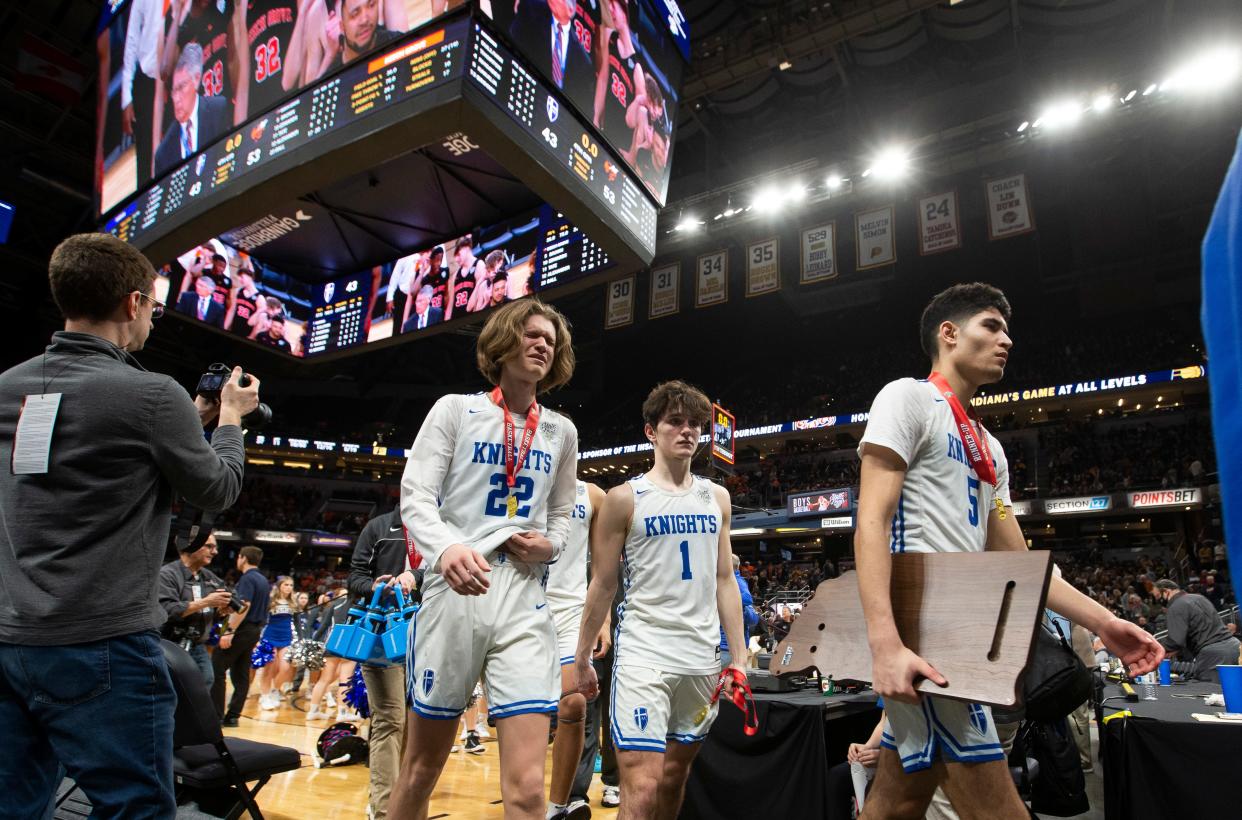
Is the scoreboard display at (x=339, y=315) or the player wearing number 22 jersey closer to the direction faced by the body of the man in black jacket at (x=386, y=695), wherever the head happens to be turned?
the player wearing number 22 jersey

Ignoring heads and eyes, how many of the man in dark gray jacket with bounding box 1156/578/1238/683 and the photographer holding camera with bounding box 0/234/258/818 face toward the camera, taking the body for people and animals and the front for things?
0

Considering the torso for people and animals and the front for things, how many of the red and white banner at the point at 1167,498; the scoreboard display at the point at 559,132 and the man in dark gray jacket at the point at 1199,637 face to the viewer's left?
1

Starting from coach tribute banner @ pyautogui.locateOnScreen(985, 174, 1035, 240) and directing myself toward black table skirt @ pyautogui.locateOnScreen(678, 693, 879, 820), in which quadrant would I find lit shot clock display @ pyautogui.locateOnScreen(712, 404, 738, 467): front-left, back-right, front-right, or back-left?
front-right

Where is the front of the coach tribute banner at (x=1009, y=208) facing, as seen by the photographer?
facing the viewer

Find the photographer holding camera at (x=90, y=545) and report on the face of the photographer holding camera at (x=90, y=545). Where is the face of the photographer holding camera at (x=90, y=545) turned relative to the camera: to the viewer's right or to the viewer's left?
to the viewer's right

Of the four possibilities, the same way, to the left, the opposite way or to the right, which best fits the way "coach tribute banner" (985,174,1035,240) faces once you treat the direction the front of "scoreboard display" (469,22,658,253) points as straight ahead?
to the right

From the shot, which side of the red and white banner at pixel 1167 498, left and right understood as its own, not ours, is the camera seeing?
front

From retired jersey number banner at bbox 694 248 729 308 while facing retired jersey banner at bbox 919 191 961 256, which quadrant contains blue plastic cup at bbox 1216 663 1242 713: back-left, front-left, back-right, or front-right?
front-right

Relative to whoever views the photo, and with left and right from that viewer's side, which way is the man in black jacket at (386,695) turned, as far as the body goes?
facing the viewer and to the right of the viewer

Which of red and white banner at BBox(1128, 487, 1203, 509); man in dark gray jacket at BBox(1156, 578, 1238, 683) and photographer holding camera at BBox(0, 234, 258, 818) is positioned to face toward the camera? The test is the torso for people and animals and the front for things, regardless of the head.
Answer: the red and white banner

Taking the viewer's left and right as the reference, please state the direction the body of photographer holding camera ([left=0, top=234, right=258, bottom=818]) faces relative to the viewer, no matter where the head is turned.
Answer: facing away from the viewer and to the right of the viewer
